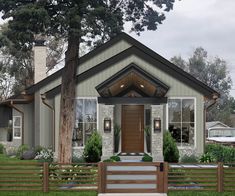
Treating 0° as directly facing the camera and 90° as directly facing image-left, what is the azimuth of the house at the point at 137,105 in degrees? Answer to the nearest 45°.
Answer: approximately 0°

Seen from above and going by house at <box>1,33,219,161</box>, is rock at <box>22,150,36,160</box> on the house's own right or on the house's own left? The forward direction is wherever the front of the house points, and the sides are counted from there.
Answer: on the house's own right

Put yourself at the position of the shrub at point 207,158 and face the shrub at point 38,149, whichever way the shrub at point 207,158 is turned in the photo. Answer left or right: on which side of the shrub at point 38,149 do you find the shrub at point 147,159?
left

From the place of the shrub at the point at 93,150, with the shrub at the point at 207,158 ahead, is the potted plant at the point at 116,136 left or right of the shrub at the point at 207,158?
left

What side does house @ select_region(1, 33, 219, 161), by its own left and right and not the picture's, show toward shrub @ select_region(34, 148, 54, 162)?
right
